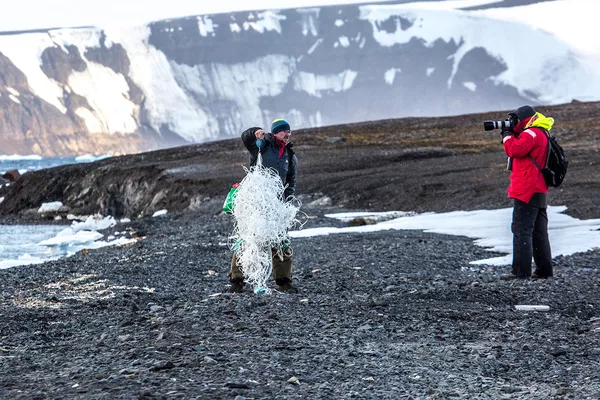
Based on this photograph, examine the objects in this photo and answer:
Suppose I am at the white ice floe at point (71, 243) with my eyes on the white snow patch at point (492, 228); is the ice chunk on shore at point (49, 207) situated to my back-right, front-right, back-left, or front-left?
back-left

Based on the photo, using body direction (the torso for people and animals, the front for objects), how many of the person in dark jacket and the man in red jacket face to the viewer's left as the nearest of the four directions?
1

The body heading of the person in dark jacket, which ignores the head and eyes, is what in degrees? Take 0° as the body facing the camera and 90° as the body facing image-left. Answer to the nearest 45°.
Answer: approximately 315°

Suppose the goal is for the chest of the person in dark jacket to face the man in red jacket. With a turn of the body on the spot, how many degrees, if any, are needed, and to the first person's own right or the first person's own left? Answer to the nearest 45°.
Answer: approximately 45° to the first person's own left

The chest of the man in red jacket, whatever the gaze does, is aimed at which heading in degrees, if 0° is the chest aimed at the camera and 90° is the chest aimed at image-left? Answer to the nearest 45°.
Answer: approximately 90°

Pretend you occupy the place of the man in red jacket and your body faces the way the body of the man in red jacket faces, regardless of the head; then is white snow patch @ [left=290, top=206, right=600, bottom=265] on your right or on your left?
on your right

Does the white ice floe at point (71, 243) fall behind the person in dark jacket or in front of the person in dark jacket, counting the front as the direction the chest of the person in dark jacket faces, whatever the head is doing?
behind

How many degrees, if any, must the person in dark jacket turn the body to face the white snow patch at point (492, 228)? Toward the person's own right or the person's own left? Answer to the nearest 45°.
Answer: approximately 90° to the person's own left

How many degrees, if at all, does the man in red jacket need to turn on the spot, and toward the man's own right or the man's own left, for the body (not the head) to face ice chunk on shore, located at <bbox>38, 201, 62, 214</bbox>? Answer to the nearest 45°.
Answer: approximately 45° to the man's own right

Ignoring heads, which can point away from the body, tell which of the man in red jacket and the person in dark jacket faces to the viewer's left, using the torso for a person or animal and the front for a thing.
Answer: the man in red jacket

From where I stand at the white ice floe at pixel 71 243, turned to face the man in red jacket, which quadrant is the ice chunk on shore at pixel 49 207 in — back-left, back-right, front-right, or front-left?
back-left

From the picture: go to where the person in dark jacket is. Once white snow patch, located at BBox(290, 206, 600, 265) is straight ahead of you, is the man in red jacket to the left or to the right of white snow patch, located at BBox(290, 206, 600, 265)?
right

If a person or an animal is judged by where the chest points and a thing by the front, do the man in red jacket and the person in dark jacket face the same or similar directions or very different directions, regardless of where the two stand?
very different directions

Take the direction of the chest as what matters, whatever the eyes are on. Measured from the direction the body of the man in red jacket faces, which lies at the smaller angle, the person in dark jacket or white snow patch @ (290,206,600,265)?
the person in dark jacket
